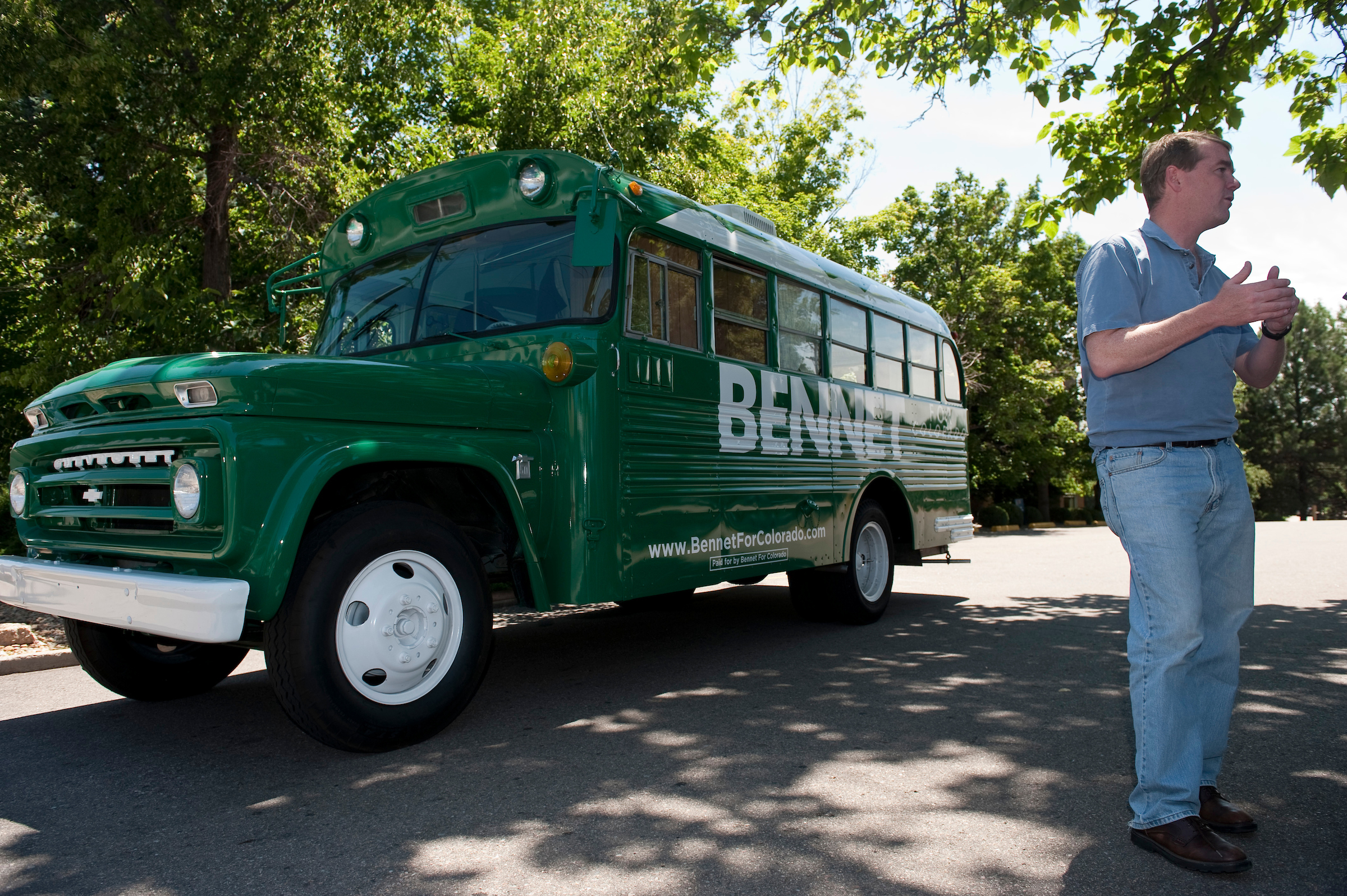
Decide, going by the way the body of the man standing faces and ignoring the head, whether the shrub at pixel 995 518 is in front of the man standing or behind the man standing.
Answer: behind

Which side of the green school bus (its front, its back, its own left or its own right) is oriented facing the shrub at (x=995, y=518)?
back

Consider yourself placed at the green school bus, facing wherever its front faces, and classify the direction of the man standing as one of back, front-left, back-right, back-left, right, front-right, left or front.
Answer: left

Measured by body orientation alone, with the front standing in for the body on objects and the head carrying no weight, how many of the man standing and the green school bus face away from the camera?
0

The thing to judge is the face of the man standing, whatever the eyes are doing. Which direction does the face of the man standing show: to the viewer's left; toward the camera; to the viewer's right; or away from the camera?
to the viewer's right

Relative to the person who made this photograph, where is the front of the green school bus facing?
facing the viewer and to the left of the viewer
